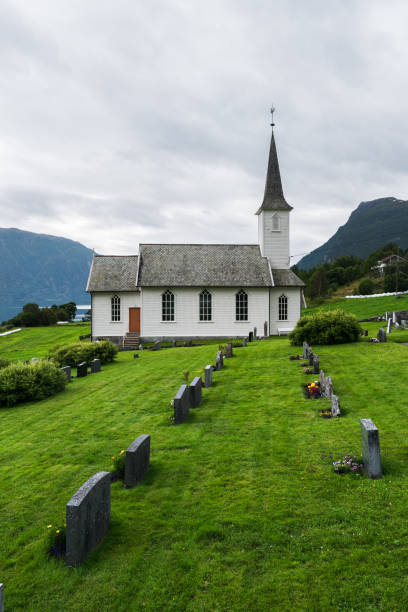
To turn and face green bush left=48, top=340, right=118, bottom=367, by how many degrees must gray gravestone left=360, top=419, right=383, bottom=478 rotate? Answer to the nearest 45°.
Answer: approximately 45° to its right

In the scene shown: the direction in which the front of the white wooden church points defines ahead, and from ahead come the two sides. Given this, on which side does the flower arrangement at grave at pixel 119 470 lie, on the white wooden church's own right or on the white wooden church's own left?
on the white wooden church's own right

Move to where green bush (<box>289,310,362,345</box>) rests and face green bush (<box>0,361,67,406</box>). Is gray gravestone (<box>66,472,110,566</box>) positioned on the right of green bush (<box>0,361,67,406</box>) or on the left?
left

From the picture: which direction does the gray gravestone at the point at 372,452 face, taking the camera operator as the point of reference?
facing to the left of the viewer

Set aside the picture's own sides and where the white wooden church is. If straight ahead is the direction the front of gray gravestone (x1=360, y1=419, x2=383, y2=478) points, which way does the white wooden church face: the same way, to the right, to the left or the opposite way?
the opposite way

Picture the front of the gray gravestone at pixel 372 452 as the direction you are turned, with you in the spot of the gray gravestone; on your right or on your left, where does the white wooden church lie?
on your right

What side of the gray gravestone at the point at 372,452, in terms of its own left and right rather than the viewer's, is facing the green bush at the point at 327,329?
right

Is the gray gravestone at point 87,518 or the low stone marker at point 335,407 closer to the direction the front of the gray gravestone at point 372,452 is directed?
the gray gravestone

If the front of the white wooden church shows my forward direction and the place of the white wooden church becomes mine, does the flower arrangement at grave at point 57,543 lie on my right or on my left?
on my right
